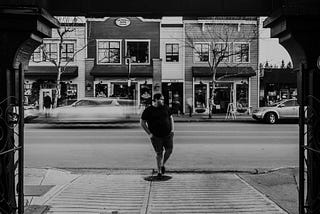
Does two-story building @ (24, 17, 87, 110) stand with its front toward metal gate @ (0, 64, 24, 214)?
yes

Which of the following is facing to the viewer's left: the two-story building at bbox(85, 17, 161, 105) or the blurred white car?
the blurred white car

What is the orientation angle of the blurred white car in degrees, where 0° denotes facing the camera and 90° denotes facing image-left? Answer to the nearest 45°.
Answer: approximately 90°

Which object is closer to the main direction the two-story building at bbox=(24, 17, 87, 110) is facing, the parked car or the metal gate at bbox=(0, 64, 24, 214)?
the metal gate

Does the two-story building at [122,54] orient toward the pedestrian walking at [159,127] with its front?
yes

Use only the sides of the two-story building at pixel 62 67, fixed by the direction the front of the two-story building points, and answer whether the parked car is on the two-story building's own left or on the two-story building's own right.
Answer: on the two-story building's own left

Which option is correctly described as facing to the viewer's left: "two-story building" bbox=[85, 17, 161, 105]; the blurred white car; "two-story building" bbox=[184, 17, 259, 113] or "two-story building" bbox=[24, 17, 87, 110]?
the blurred white car

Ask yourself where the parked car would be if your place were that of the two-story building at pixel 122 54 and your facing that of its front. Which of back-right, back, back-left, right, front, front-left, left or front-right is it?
front-left

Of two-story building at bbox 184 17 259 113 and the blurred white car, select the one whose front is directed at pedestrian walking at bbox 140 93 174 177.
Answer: the two-story building

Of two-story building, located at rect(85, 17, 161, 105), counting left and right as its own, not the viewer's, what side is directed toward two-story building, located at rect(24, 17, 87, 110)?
right

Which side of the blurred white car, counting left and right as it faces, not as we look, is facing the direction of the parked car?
back

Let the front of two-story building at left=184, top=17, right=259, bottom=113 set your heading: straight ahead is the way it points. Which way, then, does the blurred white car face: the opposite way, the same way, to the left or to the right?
to the right

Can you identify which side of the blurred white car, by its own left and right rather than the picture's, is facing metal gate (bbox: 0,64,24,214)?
left

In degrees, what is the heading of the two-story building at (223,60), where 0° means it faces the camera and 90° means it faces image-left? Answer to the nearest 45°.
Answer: approximately 0°

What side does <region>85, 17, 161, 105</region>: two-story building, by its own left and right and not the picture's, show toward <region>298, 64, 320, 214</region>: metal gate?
front

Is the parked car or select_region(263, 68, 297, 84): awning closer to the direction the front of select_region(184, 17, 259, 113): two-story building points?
the parked car
